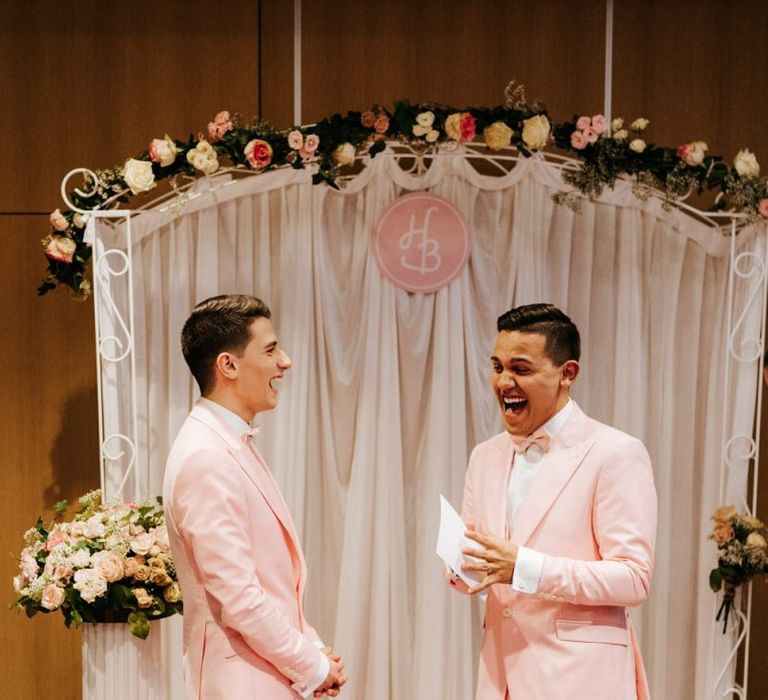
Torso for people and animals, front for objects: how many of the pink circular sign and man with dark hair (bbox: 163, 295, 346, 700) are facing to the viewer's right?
1

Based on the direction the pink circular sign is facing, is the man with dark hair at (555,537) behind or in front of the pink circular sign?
in front

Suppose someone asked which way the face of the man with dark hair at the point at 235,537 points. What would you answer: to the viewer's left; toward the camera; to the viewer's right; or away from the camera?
to the viewer's right

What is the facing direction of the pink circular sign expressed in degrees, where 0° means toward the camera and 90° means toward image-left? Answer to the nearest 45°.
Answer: approximately 0°

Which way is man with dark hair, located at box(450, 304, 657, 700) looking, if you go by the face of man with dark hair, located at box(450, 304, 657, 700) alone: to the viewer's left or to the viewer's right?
to the viewer's left

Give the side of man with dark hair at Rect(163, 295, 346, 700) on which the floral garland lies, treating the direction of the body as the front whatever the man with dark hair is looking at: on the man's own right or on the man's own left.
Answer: on the man's own left

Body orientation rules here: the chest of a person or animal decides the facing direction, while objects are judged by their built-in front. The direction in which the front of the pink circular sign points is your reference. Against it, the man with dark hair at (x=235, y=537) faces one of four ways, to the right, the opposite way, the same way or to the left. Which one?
to the left

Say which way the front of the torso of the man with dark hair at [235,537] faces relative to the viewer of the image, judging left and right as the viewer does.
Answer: facing to the right of the viewer
